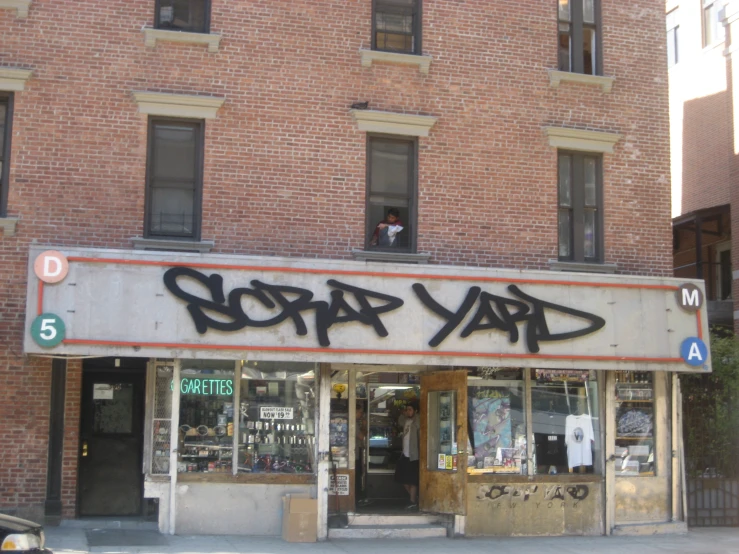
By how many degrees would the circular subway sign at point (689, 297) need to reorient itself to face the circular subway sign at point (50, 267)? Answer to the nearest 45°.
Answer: approximately 45° to its right

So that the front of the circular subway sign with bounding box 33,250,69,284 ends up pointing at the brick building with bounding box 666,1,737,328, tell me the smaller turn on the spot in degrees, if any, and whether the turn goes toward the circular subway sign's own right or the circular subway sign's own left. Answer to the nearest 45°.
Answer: approximately 135° to the circular subway sign's own left

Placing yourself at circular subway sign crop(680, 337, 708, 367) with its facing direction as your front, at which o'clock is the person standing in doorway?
The person standing in doorway is roughly at 3 o'clock from the circular subway sign.

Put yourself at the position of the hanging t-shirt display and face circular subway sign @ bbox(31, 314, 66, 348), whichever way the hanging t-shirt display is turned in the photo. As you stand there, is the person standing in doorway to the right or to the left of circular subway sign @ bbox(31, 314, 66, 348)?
right

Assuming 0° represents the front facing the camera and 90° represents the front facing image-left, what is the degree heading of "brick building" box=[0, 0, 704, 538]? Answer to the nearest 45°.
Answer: approximately 0°

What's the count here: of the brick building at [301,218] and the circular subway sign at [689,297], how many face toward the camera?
2
